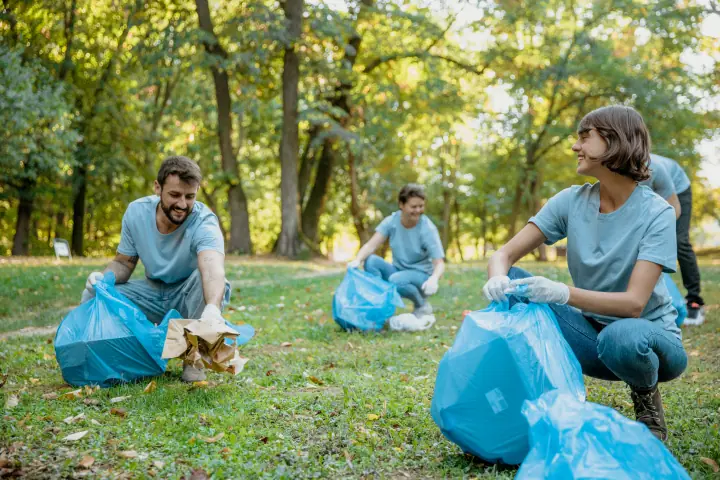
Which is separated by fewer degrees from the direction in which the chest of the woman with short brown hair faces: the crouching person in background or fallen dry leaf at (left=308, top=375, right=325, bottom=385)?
the fallen dry leaf

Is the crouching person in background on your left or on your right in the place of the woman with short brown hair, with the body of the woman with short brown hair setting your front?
on your right

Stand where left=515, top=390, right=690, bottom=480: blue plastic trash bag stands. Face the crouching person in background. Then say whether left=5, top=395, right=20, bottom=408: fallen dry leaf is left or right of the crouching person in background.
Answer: left

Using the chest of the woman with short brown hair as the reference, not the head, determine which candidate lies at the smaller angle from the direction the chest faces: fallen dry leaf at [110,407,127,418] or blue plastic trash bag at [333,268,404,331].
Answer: the fallen dry leaf

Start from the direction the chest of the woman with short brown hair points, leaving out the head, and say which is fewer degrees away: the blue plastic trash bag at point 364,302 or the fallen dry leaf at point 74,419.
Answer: the fallen dry leaf

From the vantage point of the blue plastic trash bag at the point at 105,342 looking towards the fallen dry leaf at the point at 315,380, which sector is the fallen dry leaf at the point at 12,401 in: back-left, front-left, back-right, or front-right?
back-right

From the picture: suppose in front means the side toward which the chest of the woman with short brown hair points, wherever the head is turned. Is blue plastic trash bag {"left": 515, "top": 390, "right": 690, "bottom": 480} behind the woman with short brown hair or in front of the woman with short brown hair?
in front

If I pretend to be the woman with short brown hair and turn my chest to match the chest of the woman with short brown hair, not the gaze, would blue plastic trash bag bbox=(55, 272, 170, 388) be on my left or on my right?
on my right

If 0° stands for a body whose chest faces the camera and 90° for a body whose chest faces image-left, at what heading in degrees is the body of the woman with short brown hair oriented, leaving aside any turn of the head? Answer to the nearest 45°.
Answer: approximately 45°

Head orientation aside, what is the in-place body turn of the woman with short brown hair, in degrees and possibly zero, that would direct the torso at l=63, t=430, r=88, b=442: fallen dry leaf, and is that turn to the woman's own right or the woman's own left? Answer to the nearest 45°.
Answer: approximately 45° to the woman's own right

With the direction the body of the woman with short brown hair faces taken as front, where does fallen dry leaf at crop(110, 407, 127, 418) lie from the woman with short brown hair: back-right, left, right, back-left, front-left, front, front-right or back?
front-right

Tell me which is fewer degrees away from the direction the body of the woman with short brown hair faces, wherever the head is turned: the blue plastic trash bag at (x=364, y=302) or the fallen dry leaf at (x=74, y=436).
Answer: the fallen dry leaf

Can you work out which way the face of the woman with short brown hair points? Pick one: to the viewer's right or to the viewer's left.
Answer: to the viewer's left

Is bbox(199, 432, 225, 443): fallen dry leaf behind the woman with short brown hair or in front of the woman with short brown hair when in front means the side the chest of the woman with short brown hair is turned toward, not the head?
in front
